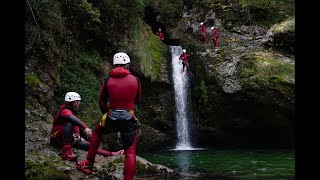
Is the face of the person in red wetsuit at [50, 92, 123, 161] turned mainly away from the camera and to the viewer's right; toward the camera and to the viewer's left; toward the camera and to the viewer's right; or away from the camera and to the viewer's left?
toward the camera and to the viewer's right

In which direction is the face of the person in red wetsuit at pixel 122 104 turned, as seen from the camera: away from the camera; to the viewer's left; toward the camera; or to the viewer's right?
away from the camera

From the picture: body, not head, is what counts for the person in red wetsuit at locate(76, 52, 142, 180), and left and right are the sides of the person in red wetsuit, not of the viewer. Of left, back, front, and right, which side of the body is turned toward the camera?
back

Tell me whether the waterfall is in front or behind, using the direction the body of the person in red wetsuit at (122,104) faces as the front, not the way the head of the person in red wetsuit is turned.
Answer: in front

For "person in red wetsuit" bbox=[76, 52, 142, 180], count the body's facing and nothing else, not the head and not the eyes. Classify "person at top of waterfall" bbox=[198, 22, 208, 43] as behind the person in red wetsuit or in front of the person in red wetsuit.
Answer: in front
